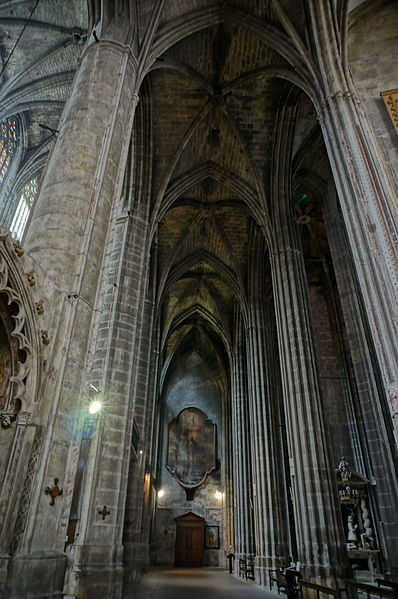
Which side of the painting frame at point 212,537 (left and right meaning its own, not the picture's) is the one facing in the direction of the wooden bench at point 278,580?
front

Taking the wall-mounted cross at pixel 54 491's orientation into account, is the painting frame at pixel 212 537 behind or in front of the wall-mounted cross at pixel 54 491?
behind

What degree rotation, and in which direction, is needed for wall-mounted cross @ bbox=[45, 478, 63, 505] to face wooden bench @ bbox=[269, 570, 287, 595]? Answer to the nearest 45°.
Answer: approximately 135° to its left

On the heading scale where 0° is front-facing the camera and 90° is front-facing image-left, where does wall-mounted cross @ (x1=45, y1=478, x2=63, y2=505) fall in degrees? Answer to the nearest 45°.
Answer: approximately 0°

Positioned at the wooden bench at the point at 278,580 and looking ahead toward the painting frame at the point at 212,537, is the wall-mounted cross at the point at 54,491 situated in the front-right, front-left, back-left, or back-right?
back-left

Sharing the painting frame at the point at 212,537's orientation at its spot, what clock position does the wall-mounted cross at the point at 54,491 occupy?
The wall-mounted cross is roughly at 12 o'clock from the painting frame.

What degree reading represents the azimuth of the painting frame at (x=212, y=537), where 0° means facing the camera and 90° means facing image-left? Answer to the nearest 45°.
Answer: approximately 0°

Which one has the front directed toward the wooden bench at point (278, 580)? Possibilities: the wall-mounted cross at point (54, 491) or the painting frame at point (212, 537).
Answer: the painting frame

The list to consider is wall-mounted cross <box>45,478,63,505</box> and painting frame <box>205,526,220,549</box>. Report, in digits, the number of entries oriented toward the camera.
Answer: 2
